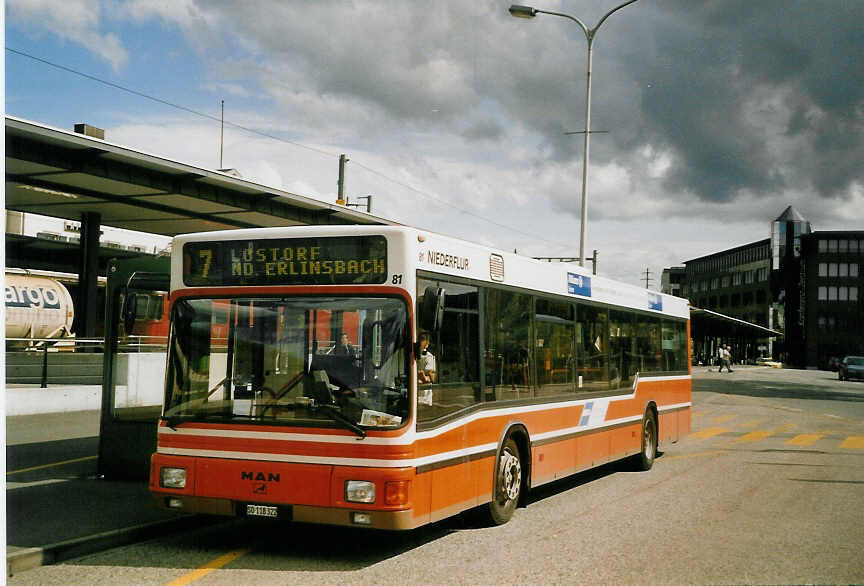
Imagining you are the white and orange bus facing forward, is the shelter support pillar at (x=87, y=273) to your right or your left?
on your right

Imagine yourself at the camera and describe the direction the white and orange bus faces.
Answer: facing the viewer and to the left of the viewer

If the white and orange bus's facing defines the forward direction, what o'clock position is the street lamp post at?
The street lamp post is roughly at 5 o'clock from the white and orange bus.

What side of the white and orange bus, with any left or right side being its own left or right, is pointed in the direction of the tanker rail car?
right
